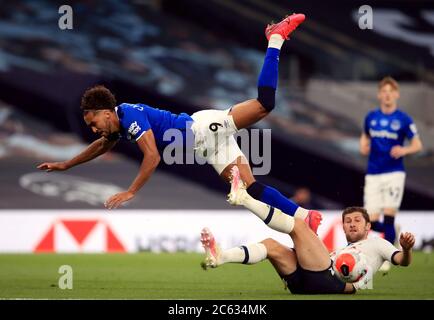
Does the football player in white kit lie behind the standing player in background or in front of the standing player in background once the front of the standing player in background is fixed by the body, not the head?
in front

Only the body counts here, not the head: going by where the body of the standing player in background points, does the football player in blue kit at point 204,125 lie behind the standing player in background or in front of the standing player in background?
in front

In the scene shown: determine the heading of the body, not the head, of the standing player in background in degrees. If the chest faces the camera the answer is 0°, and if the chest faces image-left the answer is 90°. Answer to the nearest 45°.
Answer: approximately 0°
